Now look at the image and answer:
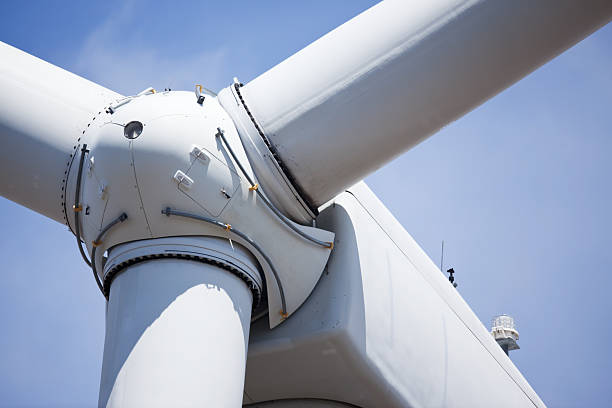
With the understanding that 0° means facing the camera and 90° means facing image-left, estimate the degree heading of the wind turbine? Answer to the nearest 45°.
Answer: approximately 45°
